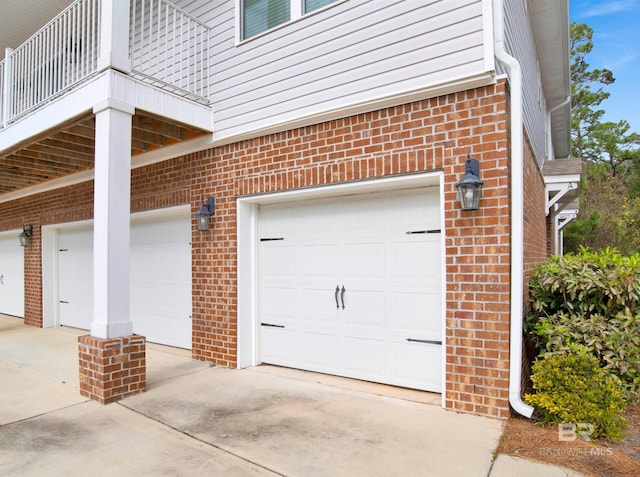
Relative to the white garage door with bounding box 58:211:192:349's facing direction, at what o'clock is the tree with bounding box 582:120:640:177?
The tree is roughly at 7 o'clock from the white garage door.

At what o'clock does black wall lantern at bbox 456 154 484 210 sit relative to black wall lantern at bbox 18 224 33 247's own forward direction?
black wall lantern at bbox 456 154 484 210 is roughly at 10 o'clock from black wall lantern at bbox 18 224 33 247.

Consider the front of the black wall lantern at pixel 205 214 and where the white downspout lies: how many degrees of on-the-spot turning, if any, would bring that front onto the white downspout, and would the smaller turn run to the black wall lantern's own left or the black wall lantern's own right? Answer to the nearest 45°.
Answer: approximately 90° to the black wall lantern's own left

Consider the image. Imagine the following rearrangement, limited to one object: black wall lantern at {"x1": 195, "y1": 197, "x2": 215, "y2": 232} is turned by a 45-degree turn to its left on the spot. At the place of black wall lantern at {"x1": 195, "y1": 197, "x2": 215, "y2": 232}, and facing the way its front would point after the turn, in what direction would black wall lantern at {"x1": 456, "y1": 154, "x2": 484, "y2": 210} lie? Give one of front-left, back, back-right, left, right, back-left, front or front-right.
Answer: front-left

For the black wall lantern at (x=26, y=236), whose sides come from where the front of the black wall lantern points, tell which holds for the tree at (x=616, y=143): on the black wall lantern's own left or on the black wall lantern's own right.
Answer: on the black wall lantern's own left

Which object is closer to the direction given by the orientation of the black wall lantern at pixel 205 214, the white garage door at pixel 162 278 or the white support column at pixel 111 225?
the white support column

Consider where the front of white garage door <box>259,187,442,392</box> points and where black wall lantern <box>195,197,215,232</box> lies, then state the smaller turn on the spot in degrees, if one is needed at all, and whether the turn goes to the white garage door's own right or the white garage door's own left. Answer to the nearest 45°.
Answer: approximately 45° to the white garage door's own right

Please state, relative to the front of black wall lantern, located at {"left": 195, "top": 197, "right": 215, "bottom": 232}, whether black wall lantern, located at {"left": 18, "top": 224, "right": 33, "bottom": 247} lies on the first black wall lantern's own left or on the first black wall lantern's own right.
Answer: on the first black wall lantern's own right

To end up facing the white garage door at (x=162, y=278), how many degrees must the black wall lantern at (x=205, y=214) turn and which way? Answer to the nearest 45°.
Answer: approximately 90° to its right

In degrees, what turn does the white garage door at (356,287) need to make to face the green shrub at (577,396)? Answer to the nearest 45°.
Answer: approximately 90° to its left

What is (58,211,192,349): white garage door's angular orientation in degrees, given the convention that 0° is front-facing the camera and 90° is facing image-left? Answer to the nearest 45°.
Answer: approximately 45°

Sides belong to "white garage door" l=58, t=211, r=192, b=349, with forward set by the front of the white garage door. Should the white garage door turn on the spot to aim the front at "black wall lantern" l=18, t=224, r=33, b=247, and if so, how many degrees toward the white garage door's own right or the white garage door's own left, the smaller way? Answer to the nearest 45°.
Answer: approximately 90° to the white garage door's own right

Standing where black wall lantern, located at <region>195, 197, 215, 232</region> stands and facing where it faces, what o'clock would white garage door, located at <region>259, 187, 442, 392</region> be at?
The white garage door is roughly at 9 o'clock from the black wall lantern.
